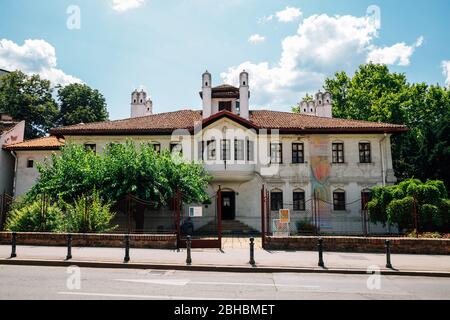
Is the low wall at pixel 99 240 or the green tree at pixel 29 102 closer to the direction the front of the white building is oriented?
the low wall

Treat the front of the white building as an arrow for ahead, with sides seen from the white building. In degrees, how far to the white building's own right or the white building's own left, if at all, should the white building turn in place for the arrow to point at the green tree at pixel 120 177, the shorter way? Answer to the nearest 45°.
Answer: approximately 45° to the white building's own right

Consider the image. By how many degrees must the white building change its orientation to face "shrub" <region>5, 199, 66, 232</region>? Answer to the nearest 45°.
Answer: approximately 45° to its right

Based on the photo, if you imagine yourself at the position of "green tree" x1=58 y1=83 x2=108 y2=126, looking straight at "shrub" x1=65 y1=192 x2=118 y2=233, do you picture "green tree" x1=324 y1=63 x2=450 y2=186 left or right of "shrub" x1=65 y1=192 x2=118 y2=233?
left

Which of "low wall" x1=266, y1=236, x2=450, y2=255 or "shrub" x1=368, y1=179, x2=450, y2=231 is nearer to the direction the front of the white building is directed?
the low wall

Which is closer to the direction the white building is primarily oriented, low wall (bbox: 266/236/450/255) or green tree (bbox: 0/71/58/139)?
the low wall

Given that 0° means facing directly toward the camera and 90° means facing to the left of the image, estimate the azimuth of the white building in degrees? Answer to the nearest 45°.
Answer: approximately 0°

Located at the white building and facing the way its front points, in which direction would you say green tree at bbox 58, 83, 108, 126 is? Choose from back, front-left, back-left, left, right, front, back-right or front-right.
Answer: back-right

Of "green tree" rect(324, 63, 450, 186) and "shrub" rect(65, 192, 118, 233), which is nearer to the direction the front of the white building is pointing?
the shrub

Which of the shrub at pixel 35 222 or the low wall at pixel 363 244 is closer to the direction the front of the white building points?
the low wall

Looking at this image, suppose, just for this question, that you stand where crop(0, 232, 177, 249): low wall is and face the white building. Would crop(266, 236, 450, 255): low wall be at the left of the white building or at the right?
right

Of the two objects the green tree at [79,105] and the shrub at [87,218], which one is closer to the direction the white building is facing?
the shrub
